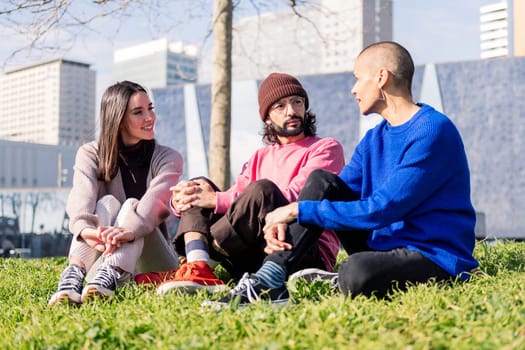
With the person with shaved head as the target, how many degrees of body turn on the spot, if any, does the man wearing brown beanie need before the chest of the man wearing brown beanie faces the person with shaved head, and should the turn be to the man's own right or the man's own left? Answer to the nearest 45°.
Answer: approximately 90° to the man's own left

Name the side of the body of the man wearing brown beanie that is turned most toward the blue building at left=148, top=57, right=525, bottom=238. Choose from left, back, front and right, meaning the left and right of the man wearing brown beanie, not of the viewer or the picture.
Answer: back

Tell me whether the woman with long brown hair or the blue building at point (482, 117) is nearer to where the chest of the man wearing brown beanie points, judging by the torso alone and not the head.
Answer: the woman with long brown hair

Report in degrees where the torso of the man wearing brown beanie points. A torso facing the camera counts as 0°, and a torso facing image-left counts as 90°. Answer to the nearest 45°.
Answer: approximately 45°

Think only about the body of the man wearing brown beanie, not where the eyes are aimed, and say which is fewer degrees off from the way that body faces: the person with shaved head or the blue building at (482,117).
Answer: the person with shaved head

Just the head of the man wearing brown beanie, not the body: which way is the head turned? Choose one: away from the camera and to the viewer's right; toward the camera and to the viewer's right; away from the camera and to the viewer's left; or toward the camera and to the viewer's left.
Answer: toward the camera and to the viewer's right

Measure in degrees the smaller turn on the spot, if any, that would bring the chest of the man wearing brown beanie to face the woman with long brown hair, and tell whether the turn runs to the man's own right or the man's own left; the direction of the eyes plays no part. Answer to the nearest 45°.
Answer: approximately 90° to the man's own right

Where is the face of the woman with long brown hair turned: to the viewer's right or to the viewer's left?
to the viewer's right

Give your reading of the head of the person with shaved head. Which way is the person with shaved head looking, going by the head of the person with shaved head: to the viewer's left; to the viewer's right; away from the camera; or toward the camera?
to the viewer's left
